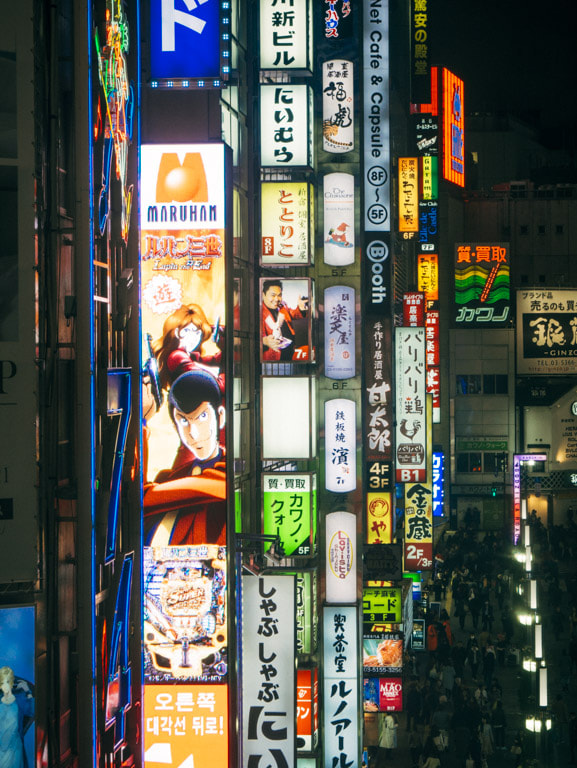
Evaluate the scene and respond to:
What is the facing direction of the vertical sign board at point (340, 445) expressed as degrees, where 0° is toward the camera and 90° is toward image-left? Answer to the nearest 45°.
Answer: approximately 0°

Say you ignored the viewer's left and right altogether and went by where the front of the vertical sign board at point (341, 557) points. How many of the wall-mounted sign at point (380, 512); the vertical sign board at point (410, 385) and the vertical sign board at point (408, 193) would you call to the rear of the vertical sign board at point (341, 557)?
3

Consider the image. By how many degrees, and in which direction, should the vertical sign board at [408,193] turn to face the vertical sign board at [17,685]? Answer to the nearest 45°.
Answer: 0° — it already faces it

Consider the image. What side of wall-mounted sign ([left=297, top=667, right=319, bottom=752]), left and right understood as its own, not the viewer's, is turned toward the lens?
front

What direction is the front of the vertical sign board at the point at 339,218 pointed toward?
toward the camera

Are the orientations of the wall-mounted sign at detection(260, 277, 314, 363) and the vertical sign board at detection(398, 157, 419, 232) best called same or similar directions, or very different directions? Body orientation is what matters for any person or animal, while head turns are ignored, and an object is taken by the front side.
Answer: same or similar directions

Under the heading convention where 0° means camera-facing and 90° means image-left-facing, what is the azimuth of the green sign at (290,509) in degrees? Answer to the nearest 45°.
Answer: approximately 0°

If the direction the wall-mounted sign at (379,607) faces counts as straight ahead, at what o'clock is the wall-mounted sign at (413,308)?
the wall-mounted sign at (413,308) is roughly at 6 o'clock from the wall-mounted sign at (379,607).

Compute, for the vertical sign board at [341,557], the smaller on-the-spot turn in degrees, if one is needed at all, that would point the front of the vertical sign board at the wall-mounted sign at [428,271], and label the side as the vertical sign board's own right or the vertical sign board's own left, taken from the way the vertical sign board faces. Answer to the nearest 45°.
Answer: approximately 180°

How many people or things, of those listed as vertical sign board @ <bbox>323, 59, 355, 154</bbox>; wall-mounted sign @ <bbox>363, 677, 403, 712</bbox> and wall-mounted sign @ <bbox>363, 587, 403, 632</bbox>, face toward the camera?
3

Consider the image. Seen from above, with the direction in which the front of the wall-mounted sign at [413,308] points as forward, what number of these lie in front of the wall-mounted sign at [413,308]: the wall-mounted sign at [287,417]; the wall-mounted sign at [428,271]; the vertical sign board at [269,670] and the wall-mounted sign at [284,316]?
3

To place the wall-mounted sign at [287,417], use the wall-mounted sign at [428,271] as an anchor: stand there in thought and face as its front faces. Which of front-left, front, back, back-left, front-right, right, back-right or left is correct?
front

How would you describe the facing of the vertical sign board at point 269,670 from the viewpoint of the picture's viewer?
facing the viewer
